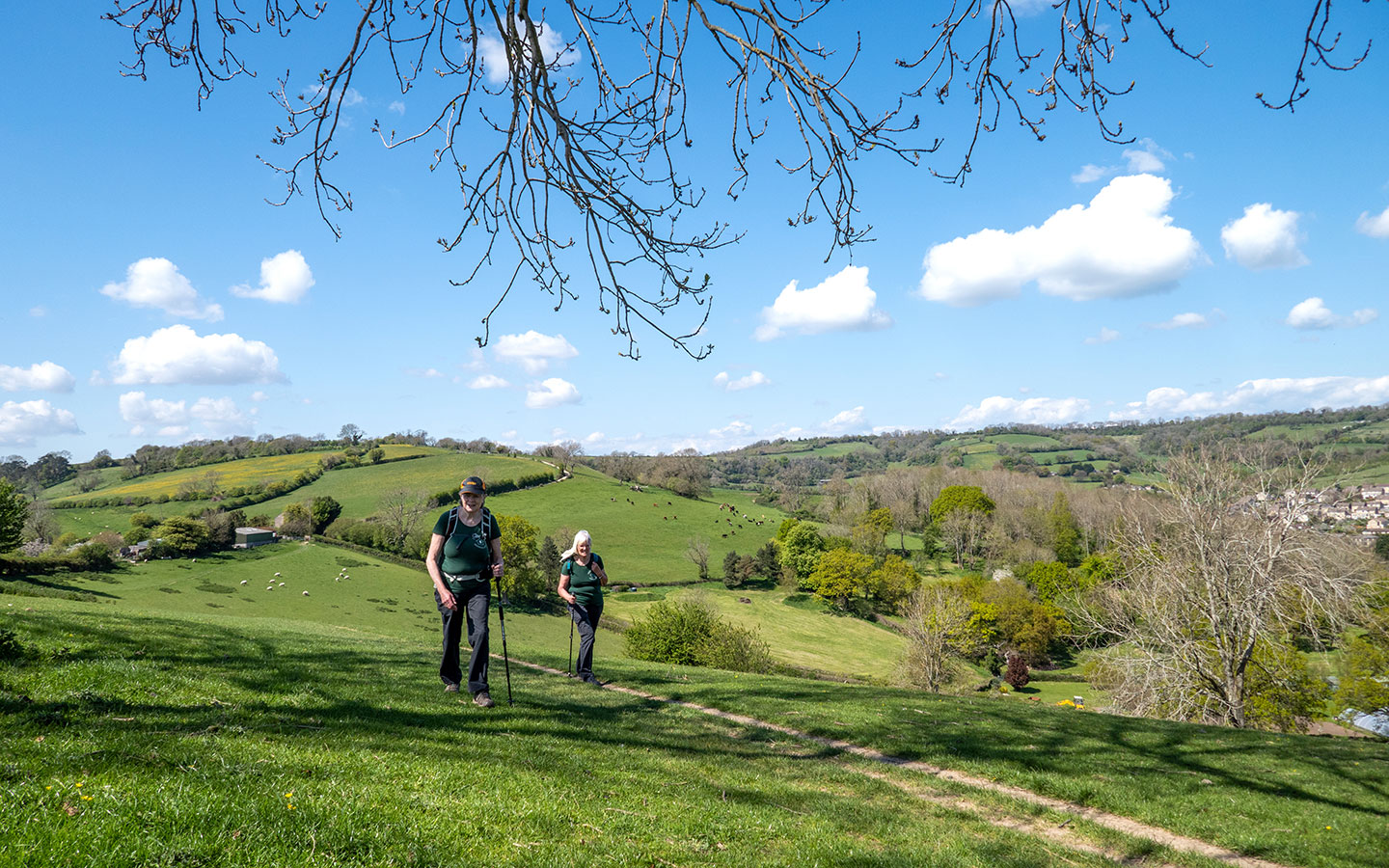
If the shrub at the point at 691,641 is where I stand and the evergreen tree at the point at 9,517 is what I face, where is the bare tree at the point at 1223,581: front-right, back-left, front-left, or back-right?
back-right

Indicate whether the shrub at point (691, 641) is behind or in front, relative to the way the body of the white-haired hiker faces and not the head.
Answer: behind

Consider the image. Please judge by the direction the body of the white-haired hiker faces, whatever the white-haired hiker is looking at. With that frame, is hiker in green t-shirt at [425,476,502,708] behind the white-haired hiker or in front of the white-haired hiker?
in front

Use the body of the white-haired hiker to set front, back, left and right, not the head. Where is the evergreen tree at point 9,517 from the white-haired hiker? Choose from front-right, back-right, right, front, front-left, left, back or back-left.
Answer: back-right

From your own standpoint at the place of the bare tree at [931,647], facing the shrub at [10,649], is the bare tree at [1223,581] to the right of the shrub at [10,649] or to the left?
left

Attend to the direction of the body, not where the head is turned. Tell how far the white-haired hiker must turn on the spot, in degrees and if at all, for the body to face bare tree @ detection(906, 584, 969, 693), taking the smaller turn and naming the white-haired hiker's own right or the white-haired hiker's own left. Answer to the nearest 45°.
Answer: approximately 135° to the white-haired hiker's own left

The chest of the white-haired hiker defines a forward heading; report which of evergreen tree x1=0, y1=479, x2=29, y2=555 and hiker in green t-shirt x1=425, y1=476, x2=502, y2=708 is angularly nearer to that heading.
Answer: the hiker in green t-shirt

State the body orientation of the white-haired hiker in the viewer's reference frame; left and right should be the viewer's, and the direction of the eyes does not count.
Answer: facing the viewer

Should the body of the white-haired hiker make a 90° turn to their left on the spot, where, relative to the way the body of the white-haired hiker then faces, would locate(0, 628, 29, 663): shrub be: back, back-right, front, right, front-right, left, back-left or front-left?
back-right

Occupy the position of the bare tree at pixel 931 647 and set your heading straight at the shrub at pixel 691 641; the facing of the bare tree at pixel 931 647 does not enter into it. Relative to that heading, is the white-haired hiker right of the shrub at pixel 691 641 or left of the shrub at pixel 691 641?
left
